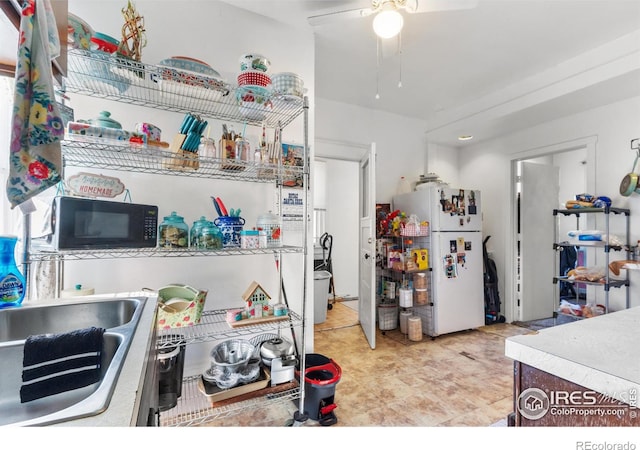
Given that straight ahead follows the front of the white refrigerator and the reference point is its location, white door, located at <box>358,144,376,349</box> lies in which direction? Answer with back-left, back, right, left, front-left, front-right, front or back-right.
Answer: right

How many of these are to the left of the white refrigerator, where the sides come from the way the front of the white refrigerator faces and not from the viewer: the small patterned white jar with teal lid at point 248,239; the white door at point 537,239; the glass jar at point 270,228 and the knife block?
1

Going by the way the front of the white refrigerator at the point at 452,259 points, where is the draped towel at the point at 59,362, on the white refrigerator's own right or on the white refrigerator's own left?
on the white refrigerator's own right

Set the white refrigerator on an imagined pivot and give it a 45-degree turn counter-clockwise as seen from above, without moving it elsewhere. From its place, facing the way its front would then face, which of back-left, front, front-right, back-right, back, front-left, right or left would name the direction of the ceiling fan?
right

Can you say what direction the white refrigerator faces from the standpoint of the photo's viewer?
facing the viewer and to the right of the viewer

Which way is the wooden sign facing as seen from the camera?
toward the camera

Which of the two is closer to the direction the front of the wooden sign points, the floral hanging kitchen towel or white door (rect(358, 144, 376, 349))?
the floral hanging kitchen towel

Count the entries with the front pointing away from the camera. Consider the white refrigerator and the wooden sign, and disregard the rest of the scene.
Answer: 0

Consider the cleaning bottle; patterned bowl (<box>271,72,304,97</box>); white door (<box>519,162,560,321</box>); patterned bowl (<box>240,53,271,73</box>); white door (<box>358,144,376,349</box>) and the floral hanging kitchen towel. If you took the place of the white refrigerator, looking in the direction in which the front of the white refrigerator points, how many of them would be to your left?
1

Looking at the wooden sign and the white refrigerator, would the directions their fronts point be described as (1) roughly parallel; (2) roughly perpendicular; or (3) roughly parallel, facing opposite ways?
roughly parallel

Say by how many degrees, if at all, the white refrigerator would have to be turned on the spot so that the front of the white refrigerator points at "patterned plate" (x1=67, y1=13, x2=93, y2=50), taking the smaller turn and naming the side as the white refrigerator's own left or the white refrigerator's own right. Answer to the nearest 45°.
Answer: approximately 90° to the white refrigerator's own right

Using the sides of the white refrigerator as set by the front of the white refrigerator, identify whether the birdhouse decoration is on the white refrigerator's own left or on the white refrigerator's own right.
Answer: on the white refrigerator's own right

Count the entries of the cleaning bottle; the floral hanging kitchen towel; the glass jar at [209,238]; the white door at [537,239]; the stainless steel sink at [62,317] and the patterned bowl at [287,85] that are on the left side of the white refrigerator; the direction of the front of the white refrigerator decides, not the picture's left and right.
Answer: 1

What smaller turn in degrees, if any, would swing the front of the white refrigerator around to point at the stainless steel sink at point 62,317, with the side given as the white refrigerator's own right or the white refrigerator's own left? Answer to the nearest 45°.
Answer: approximately 90° to the white refrigerator's own right
